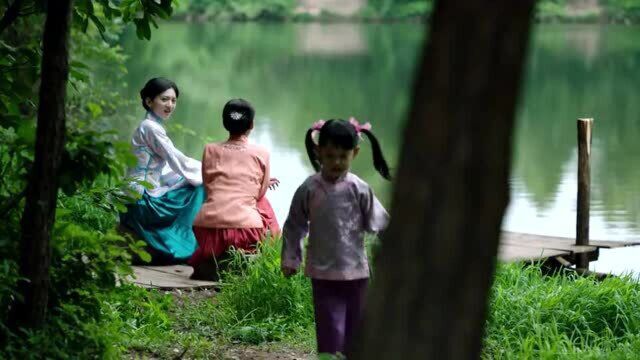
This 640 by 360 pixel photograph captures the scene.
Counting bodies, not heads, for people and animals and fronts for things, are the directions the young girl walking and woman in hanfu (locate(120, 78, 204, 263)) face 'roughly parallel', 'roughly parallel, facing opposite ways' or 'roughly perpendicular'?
roughly perpendicular

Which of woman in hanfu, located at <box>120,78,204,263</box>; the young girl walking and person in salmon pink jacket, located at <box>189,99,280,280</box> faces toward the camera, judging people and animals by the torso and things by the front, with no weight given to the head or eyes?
the young girl walking

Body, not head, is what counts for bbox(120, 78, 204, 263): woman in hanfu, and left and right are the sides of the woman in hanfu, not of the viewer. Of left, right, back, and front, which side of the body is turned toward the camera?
right

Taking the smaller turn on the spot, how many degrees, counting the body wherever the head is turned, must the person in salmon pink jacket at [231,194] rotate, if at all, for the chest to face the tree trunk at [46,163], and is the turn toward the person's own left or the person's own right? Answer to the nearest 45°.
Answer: approximately 180°

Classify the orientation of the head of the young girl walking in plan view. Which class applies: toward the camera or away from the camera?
toward the camera

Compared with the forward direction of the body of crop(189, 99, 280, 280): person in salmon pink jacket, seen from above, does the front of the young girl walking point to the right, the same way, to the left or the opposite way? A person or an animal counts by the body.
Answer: the opposite way

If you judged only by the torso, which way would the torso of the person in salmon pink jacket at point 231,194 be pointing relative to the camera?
away from the camera

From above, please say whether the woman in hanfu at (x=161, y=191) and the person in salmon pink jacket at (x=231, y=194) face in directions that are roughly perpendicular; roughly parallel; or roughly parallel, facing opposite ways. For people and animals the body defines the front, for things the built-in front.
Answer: roughly perpendicular

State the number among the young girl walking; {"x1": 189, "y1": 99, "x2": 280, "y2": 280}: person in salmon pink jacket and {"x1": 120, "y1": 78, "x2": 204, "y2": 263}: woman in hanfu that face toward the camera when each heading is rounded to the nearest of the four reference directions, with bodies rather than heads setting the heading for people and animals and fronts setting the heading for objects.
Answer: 1

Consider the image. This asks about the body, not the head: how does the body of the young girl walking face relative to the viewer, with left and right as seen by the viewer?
facing the viewer
